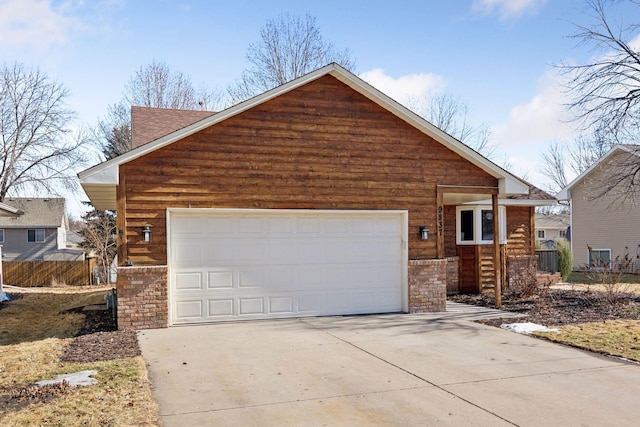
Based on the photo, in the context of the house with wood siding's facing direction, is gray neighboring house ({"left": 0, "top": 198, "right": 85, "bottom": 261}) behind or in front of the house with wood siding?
behind

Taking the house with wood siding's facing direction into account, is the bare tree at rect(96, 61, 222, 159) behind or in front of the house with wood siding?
behind

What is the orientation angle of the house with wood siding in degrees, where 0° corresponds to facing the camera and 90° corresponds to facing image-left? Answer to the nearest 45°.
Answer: approximately 0°

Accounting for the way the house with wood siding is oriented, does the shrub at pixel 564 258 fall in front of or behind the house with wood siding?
behind

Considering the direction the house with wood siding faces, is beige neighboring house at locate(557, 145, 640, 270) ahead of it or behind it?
behind

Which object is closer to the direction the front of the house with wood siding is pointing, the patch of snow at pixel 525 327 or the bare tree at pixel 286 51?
the patch of snow

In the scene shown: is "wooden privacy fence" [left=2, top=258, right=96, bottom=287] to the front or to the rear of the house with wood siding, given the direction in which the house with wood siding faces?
to the rear

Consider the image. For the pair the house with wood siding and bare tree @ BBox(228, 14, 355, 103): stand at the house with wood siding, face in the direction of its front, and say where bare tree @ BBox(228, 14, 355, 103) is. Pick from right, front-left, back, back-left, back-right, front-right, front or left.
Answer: back

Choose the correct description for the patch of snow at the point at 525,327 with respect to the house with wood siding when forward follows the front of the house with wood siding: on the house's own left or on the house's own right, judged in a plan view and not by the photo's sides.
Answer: on the house's own left
